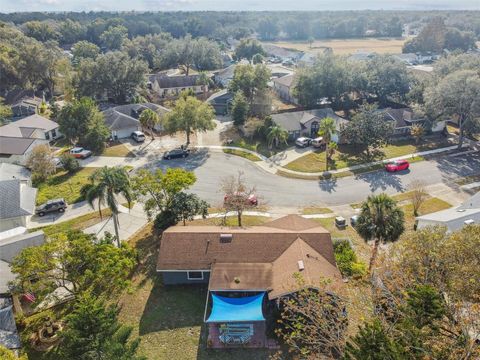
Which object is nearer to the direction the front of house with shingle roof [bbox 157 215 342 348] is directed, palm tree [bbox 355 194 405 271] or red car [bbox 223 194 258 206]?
the red car

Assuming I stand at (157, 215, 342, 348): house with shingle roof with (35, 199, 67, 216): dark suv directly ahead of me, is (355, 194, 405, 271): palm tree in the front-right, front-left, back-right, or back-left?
back-right

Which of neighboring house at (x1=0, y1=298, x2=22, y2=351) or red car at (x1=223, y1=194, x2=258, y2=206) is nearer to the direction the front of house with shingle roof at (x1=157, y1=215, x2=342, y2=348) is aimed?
the red car

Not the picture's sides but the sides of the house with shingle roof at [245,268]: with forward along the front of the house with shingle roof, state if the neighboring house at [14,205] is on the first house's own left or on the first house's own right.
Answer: on the first house's own left

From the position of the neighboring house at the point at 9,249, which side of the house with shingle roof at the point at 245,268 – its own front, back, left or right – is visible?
left

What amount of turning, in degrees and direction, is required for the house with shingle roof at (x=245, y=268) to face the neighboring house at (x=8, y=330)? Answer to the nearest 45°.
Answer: approximately 135° to its left

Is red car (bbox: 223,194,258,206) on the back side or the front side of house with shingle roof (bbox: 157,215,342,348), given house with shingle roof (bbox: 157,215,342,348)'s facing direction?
on the front side

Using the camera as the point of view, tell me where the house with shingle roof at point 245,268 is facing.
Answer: facing away from the viewer

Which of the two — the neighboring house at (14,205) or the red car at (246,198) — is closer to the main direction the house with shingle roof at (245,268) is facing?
the red car

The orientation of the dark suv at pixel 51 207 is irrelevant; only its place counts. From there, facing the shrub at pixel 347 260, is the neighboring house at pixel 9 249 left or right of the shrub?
right

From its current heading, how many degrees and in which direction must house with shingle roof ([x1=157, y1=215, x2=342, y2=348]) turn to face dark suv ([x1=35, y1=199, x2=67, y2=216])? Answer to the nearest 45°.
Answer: approximately 45° to its left

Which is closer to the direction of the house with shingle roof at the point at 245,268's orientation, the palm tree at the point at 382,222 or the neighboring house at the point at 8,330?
the palm tree
